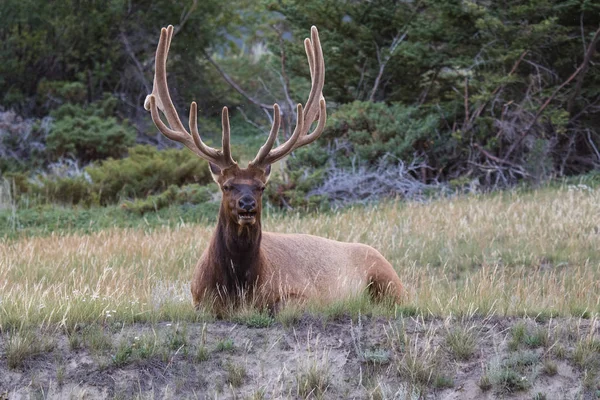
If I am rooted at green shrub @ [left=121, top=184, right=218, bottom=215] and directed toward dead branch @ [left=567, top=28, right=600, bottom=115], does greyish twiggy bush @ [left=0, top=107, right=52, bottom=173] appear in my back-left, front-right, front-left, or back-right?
back-left

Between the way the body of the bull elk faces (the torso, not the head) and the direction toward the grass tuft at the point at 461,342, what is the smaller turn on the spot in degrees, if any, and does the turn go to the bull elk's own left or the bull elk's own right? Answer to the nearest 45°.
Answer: approximately 90° to the bull elk's own left

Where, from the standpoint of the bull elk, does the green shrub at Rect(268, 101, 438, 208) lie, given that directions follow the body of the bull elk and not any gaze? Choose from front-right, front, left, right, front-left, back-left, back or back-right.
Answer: back-right

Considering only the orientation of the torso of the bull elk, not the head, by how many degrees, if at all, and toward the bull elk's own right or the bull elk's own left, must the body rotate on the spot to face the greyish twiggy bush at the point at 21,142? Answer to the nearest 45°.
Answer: approximately 90° to the bull elk's own right

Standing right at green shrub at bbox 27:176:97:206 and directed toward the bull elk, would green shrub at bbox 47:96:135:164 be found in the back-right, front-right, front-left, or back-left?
back-left

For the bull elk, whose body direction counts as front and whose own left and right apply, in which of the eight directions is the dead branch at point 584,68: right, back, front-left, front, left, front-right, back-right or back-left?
back

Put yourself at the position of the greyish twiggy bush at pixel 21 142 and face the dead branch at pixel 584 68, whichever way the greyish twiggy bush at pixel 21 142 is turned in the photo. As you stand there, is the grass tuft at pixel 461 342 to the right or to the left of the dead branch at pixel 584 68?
right

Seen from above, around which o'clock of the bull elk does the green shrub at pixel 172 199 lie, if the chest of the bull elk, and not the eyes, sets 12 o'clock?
The green shrub is roughly at 4 o'clock from the bull elk.

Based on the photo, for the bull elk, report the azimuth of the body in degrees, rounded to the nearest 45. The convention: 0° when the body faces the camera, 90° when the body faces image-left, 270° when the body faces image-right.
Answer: approximately 45°

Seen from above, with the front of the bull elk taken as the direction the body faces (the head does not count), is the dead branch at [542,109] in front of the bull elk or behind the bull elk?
behind
